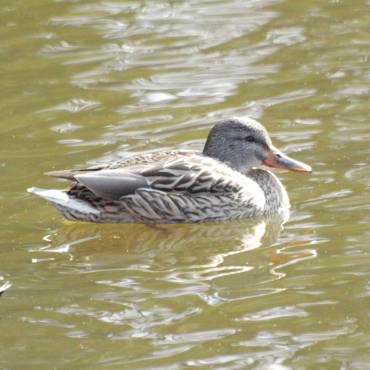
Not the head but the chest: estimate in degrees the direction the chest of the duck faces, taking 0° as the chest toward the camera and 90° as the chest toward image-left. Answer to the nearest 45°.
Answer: approximately 270°
